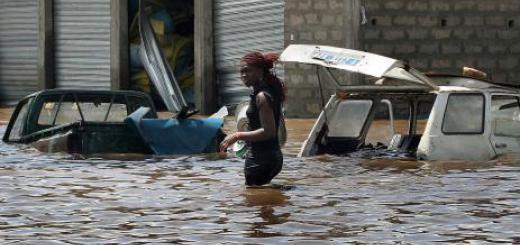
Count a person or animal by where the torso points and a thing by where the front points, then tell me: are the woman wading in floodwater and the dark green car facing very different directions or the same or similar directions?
same or similar directions

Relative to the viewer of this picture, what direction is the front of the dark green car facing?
facing to the left of the viewer

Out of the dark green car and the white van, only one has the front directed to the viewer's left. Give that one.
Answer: the dark green car

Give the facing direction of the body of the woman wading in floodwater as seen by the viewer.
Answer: to the viewer's left

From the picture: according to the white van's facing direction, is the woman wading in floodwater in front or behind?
behind

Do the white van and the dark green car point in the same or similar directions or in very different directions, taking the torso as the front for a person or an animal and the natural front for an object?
very different directions

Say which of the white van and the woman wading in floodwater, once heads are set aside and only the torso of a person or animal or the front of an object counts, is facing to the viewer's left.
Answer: the woman wading in floodwater

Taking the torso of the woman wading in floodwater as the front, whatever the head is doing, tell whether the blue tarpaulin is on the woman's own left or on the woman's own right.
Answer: on the woman's own right

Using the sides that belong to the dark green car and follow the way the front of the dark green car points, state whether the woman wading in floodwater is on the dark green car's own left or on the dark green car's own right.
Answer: on the dark green car's own left

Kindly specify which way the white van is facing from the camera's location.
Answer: facing away from the viewer and to the right of the viewer

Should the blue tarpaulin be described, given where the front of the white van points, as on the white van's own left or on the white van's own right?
on the white van's own left
